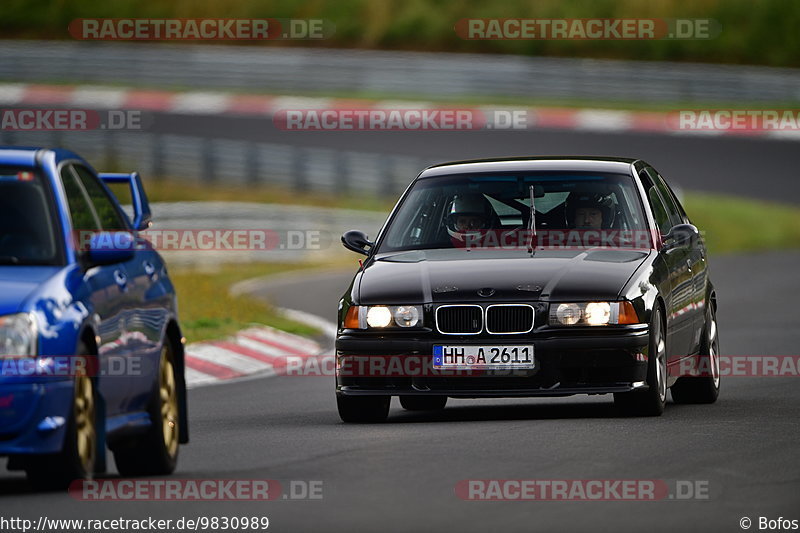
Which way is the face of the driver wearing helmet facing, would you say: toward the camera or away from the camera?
toward the camera

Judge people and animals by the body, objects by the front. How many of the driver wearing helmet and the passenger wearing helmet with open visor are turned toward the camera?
2

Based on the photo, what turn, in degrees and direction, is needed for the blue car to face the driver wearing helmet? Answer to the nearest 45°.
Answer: approximately 135° to its left

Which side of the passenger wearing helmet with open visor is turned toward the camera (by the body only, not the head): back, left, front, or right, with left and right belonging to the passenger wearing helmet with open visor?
front

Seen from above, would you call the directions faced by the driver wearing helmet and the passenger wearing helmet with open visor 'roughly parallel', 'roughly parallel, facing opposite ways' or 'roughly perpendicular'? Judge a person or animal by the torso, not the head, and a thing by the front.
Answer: roughly parallel

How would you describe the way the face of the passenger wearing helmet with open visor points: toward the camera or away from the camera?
toward the camera

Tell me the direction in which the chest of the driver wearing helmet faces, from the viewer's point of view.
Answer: toward the camera

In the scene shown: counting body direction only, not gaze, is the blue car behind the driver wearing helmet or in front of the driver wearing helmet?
in front

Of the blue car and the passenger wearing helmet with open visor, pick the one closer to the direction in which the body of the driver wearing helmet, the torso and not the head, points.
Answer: the blue car

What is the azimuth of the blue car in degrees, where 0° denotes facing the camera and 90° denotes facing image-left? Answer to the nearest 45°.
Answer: approximately 0°

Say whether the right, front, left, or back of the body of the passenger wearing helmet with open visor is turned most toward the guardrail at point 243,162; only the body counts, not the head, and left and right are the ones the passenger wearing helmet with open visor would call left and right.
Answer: back

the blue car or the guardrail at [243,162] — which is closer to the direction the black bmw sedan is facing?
the blue car

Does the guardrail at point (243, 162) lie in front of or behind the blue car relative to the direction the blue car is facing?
behind

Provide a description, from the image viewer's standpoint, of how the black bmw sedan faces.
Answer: facing the viewer

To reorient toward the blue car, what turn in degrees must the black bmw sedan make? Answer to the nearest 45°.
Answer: approximately 45° to its right
